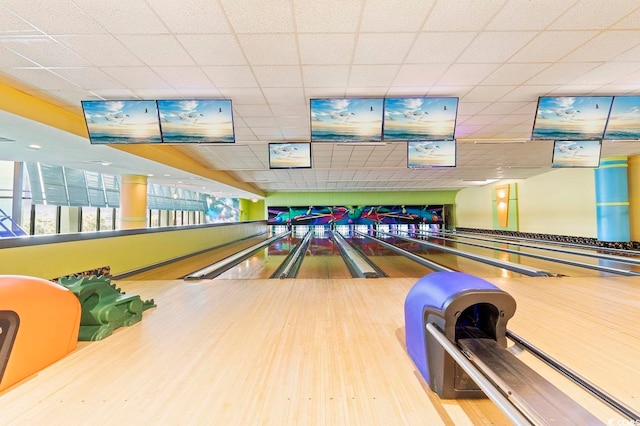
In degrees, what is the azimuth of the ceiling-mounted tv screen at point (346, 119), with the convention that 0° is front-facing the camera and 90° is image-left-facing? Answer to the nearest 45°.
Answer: approximately 0°

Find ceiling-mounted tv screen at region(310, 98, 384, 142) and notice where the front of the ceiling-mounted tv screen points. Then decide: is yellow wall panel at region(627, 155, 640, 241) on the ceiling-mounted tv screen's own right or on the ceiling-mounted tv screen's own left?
on the ceiling-mounted tv screen's own left

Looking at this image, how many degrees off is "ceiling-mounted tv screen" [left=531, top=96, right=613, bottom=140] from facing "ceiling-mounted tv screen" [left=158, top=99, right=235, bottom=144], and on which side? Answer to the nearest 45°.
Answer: approximately 45° to its right

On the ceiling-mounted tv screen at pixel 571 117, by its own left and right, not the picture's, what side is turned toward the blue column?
back

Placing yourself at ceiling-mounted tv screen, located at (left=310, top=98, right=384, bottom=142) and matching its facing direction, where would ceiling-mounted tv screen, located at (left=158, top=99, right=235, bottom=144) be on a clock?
ceiling-mounted tv screen, located at (left=158, top=99, right=235, bottom=144) is roughly at 3 o'clock from ceiling-mounted tv screen, located at (left=310, top=98, right=384, bottom=142).

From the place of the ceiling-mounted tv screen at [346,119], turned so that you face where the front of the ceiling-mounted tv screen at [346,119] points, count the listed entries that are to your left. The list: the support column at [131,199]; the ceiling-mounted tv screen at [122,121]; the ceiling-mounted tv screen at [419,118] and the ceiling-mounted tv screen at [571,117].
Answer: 2

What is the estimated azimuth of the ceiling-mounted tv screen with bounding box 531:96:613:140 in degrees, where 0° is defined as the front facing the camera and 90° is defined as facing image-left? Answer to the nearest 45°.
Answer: approximately 0°

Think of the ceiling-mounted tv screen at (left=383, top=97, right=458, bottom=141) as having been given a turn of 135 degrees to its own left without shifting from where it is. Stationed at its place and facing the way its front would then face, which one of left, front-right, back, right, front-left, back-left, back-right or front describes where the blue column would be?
front
